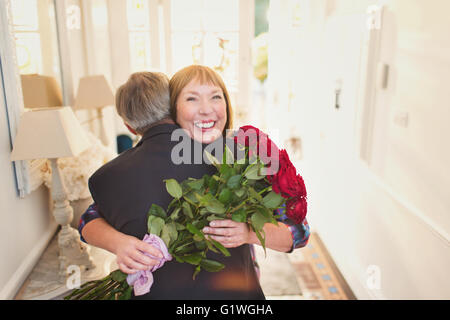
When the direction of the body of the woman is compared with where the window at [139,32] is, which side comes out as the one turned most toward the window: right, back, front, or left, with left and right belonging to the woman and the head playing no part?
back

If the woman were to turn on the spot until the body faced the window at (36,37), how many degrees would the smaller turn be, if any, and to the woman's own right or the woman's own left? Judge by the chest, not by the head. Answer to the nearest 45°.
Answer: approximately 135° to the woman's own right

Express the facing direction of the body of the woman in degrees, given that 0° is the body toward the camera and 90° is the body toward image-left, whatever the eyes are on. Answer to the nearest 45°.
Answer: approximately 0°

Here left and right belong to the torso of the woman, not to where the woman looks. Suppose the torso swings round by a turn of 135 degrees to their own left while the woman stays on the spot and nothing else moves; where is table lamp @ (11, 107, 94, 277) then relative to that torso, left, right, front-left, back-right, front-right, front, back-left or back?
left

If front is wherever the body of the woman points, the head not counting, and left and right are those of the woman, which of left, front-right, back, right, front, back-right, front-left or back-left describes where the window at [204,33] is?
back
